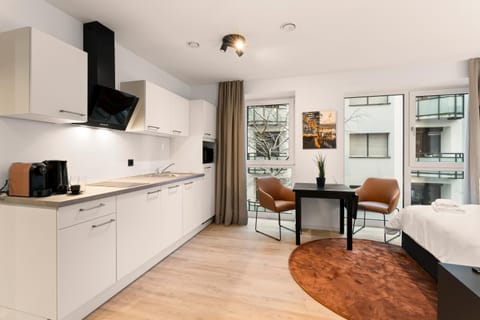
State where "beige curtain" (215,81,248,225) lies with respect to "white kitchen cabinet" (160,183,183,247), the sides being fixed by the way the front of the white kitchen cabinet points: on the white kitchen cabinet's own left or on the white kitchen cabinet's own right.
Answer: on the white kitchen cabinet's own left

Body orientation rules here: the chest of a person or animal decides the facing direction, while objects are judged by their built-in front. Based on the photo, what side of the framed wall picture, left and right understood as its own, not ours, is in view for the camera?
front

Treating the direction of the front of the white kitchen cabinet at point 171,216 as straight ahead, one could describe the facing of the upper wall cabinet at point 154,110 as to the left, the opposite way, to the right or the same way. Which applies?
the same way

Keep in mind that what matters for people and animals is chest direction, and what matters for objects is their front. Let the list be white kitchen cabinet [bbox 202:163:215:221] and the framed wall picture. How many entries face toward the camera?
1

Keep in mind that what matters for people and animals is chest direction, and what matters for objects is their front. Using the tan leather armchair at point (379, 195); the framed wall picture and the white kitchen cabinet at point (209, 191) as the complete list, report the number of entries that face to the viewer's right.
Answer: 1

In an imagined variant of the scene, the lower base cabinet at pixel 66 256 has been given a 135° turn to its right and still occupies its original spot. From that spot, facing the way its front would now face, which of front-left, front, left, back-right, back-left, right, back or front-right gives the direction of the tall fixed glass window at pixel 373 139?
back

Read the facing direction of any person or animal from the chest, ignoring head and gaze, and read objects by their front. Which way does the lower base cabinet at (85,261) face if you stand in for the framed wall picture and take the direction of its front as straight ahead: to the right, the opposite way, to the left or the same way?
to the left

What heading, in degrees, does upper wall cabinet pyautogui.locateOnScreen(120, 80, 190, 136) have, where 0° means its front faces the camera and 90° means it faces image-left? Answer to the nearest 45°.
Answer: approximately 315°

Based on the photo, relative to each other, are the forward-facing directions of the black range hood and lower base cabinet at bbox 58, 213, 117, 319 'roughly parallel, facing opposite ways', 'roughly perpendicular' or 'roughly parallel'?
roughly parallel

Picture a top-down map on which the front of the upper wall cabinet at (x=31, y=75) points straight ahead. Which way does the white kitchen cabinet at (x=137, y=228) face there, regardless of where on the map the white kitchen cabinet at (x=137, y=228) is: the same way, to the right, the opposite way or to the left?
the same way

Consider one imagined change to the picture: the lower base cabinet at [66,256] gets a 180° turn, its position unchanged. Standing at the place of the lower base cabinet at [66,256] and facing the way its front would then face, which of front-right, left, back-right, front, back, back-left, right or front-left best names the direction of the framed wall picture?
back-right

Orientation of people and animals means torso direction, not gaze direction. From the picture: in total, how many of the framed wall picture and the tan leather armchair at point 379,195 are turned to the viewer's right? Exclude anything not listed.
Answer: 0

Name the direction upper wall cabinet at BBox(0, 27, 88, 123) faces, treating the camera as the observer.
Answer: facing the viewer and to the right of the viewer

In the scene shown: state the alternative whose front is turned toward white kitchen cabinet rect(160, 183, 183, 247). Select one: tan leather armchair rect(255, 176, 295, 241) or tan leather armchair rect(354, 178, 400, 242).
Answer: tan leather armchair rect(354, 178, 400, 242)
